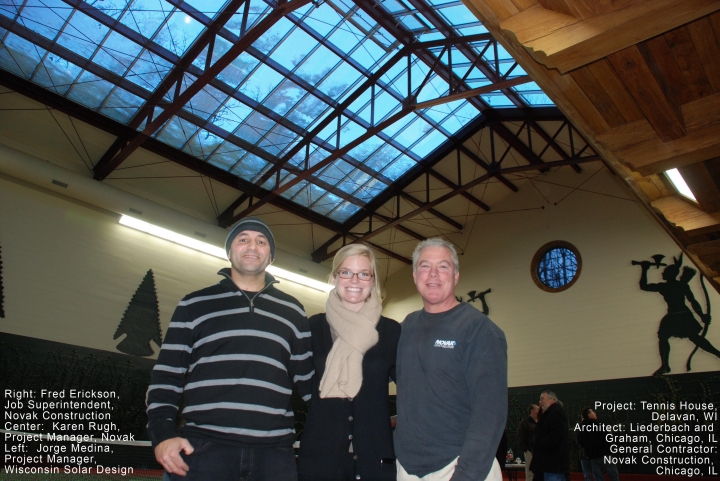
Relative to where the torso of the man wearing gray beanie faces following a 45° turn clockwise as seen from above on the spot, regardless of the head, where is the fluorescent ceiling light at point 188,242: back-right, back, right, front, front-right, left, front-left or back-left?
back-right

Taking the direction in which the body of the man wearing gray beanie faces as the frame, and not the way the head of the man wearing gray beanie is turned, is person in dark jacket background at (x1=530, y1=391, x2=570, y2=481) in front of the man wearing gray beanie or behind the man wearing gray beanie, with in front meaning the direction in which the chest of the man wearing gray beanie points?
behind

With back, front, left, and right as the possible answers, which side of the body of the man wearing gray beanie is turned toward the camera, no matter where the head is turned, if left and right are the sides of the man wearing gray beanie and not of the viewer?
front

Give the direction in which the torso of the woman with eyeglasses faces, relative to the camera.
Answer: toward the camera

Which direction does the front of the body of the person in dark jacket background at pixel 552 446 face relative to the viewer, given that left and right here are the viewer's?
facing to the left of the viewer
